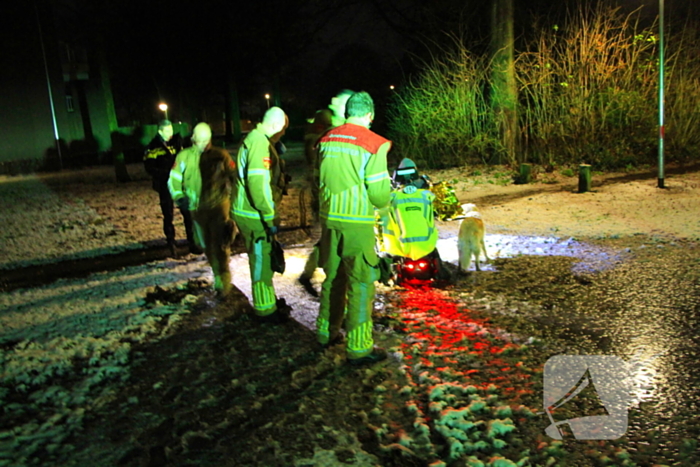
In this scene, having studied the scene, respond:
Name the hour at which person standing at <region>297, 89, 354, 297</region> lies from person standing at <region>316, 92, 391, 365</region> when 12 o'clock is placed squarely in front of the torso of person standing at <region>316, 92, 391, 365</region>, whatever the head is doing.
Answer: person standing at <region>297, 89, 354, 297</region> is roughly at 10 o'clock from person standing at <region>316, 92, 391, 365</region>.

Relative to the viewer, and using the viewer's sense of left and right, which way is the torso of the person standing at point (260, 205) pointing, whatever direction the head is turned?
facing to the right of the viewer

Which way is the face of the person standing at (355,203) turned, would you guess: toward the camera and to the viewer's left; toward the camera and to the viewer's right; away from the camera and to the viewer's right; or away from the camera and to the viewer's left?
away from the camera and to the viewer's right

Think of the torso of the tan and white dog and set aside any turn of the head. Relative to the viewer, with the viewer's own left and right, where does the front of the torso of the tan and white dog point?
facing away from the viewer

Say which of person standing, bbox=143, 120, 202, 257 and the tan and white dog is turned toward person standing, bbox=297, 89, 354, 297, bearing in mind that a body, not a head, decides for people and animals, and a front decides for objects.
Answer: person standing, bbox=143, 120, 202, 257

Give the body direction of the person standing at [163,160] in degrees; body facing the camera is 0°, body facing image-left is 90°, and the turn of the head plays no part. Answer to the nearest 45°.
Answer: approximately 315°

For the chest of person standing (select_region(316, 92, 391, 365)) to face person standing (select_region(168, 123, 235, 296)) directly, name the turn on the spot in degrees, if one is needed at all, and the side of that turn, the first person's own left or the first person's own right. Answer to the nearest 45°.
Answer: approximately 90° to the first person's own left
